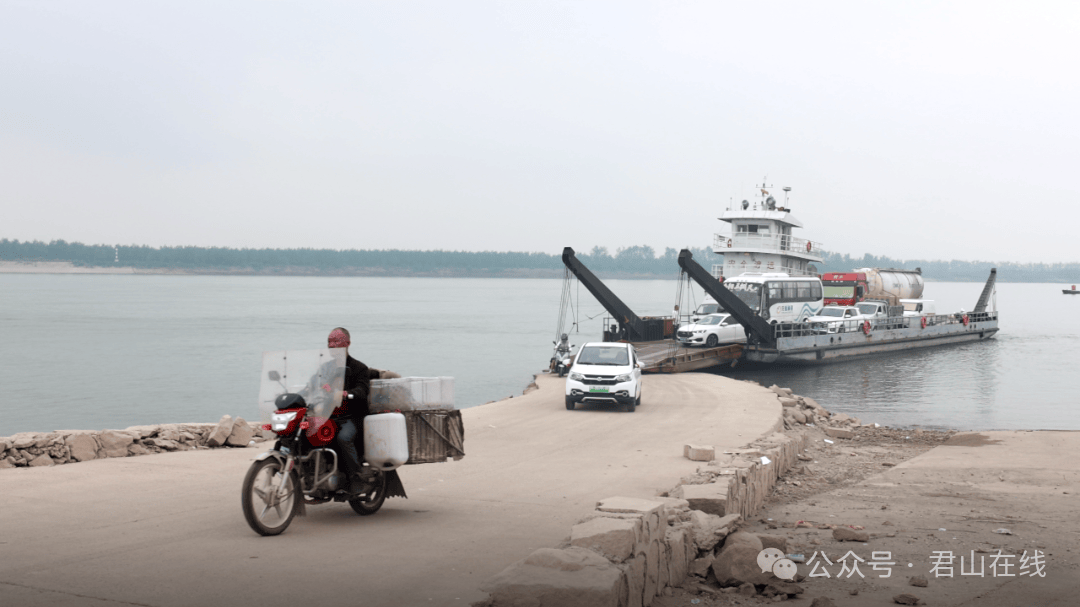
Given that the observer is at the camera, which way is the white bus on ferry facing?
facing the viewer and to the left of the viewer

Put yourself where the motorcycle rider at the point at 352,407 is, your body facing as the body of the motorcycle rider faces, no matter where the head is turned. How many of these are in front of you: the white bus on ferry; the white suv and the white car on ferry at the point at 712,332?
0

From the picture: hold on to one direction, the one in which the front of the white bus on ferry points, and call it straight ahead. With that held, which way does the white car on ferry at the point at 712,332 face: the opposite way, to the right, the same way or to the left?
the same way

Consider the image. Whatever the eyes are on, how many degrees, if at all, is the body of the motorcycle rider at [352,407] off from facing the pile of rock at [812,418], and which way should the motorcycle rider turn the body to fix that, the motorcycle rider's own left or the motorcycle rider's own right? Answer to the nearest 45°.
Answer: approximately 180°

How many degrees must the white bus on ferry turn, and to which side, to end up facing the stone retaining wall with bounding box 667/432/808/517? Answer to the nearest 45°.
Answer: approximately 45° to its left

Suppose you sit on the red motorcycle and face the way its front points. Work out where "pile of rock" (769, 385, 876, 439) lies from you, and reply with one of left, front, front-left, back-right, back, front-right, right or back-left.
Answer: back

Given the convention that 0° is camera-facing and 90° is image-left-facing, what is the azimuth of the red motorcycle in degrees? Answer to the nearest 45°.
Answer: approximately 45°

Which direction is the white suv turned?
toward the camera

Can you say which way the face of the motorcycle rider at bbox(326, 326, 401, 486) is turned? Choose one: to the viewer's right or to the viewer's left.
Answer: to the viewer's left

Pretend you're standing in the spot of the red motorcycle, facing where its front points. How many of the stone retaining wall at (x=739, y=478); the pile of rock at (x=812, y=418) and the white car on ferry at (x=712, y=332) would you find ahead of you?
0

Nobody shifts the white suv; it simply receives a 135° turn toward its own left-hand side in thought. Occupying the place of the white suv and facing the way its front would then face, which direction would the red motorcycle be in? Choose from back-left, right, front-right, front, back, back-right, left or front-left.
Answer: back-right

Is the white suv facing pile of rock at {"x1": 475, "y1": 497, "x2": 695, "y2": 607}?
yes

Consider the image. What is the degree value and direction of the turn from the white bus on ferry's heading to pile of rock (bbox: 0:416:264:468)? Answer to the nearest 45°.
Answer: approximately 45° to its left

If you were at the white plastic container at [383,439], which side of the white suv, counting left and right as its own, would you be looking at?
front

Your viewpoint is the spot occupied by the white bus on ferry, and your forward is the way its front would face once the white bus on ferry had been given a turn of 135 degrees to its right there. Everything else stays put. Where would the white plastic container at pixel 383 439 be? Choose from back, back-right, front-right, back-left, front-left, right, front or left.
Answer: back

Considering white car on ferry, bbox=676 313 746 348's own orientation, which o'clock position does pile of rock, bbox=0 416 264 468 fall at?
The pile of rock is roughly at 11 o'clock from the white car on ferry.

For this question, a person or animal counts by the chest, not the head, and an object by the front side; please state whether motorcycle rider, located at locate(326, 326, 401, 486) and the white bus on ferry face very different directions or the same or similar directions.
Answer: same or similar directions

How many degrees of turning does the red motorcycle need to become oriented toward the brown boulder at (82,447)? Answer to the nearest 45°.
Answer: approximately 90° to its right
